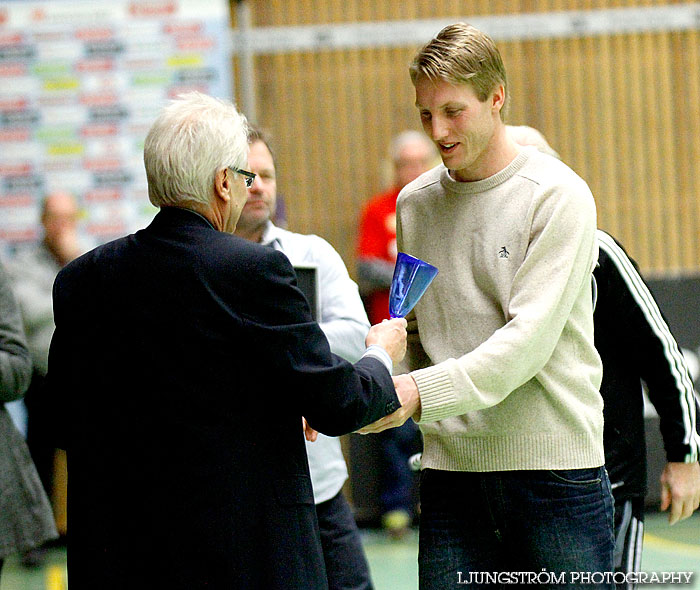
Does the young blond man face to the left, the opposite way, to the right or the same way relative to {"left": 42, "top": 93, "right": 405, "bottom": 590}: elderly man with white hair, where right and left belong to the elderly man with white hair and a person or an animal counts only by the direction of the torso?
the opposite way

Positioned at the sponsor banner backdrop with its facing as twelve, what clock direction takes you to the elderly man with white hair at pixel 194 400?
The elderly man with white hair is roughly at 12 o'clock from the sponsor banner backdrop.

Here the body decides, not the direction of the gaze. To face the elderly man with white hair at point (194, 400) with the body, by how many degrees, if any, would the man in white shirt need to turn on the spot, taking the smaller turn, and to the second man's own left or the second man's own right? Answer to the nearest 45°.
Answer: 0° — they already face them

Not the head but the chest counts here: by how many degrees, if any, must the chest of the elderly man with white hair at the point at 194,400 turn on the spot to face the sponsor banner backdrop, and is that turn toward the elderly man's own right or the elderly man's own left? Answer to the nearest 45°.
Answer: approximately 45° to the elderly man's own left

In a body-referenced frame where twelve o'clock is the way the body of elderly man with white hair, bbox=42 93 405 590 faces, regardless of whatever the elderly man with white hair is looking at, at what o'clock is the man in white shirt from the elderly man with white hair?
The man in white shirt is roughly at 11 o'clock from the elderly man with white hair.

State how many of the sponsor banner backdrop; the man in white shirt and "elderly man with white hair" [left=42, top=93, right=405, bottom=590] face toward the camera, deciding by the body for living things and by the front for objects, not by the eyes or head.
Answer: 2

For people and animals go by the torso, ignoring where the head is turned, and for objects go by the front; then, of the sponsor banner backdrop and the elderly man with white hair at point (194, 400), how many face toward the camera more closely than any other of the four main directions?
1

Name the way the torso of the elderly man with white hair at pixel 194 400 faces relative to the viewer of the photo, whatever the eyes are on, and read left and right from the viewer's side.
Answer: facing away from the viewer and to the right of the viewer
